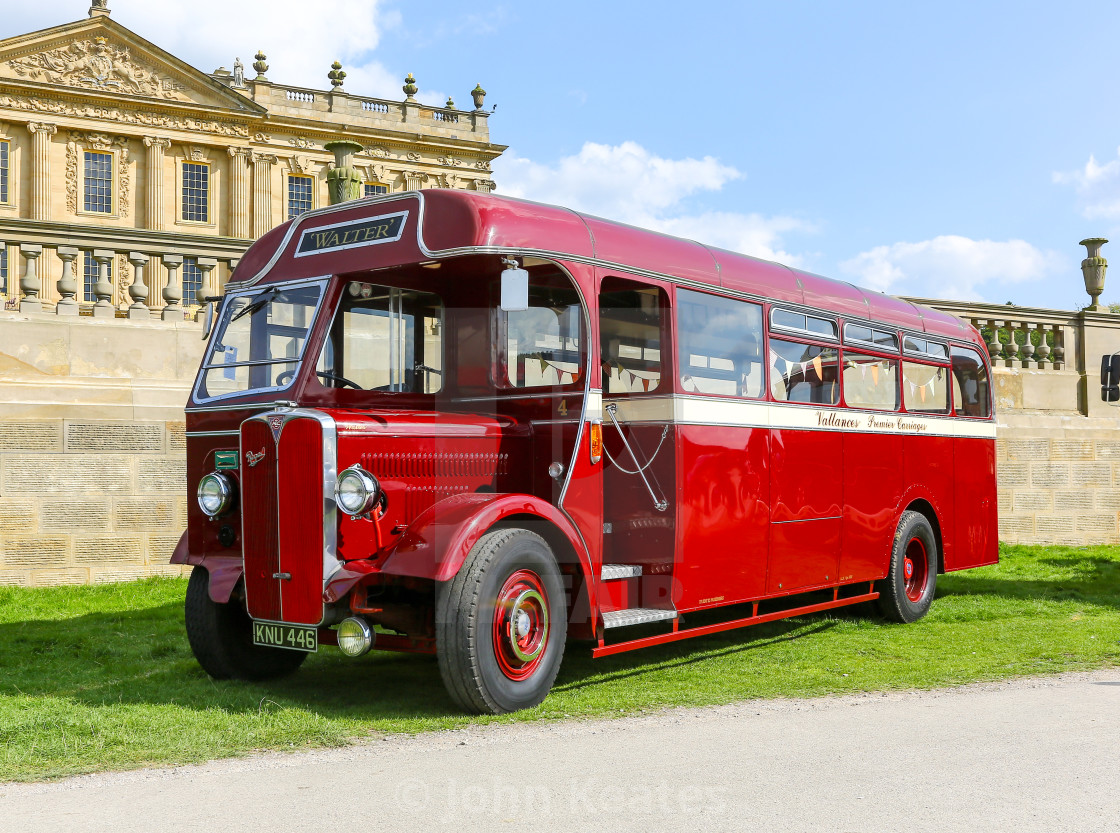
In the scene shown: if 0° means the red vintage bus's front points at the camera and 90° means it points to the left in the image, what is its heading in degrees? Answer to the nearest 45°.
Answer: approximately 45°
